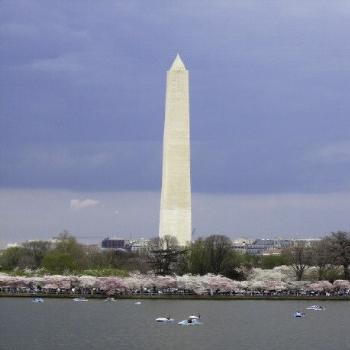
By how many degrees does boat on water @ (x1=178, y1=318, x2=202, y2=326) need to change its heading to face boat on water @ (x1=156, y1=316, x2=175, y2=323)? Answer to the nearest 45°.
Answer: approximately 45° to its right

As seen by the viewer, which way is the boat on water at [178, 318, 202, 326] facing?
to the viewer's left
